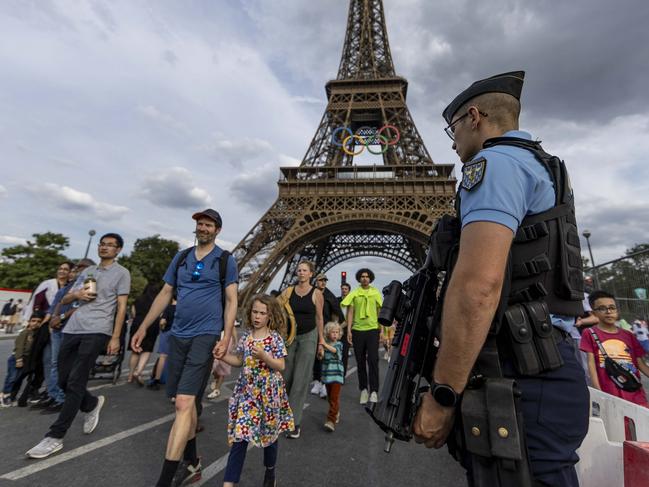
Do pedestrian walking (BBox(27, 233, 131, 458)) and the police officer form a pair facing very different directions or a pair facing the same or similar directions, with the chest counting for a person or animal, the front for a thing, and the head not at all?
very different directions

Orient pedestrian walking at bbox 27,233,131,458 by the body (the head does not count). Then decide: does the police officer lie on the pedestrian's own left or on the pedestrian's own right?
on the pedestrian's own left

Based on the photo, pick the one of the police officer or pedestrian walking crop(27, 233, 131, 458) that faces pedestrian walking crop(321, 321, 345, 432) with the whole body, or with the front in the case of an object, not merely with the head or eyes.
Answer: the police officer

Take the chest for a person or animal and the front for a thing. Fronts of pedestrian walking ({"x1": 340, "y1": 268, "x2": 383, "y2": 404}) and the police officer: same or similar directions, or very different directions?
very different directions

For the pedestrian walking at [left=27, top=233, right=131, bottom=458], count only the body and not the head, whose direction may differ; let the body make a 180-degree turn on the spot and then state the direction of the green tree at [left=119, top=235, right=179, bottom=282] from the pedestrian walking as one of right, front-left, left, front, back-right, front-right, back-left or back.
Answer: front-left

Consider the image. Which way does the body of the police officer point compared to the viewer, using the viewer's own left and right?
facing away from the viewer and to the left of the viewer

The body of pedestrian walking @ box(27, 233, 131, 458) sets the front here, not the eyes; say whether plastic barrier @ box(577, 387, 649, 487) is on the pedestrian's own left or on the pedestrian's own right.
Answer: on the pedestrian's own left

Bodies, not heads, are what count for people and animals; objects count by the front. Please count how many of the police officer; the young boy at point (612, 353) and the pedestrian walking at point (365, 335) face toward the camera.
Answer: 2

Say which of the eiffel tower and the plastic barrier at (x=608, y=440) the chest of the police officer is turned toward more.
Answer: the eiffel tower
